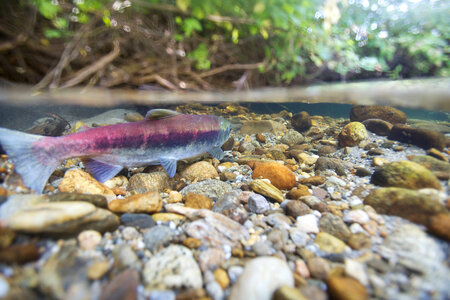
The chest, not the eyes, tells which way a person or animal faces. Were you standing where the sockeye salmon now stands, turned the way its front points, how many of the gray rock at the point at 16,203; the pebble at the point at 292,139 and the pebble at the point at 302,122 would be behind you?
1

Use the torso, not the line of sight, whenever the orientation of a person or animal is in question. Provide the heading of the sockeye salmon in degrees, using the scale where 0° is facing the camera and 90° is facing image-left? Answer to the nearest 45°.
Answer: approximately 225°

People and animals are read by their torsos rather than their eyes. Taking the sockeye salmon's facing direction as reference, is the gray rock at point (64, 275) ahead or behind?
behind

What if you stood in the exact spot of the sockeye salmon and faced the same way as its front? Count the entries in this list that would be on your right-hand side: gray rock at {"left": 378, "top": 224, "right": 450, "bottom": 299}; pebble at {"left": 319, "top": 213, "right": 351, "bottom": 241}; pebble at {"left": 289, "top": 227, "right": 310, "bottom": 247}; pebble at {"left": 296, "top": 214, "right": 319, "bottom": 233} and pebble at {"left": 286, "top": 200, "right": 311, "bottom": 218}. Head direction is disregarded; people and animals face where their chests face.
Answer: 5

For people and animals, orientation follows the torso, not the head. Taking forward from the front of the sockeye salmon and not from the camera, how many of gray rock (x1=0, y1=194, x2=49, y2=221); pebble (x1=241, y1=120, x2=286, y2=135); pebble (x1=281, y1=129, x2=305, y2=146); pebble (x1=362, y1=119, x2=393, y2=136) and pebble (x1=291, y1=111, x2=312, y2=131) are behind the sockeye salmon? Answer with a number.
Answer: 1

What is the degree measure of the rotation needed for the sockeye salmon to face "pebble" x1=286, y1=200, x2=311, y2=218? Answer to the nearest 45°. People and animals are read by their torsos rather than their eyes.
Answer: approximately 90° to its right

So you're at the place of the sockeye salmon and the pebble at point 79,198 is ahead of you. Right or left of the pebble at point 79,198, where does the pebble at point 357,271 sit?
left

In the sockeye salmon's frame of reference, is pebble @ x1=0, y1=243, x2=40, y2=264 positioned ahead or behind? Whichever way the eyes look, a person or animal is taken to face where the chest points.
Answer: behind

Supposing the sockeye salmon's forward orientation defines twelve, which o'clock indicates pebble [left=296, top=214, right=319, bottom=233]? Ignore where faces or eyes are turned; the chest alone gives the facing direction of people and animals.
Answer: The pebble is roughly at 3 o'clock from the sockeye salmon.

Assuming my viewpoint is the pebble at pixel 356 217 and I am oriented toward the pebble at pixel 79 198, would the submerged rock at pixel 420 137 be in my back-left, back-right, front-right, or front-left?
back-right

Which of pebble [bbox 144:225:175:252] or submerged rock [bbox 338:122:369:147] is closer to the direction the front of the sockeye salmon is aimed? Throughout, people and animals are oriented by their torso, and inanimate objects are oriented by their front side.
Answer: the submerged rock

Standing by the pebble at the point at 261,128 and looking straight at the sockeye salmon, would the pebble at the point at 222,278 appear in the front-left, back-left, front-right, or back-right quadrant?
front-left

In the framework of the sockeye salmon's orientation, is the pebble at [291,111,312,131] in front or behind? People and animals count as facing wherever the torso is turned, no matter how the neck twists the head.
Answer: in front

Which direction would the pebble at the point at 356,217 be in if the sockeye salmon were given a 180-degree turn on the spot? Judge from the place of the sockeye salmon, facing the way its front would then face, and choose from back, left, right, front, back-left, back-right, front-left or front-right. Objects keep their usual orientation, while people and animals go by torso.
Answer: left

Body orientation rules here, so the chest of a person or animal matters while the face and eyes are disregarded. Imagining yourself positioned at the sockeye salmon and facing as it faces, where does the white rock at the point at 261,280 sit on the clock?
The white rock is roughly at 4 o'clock from the sockeye salmon.
